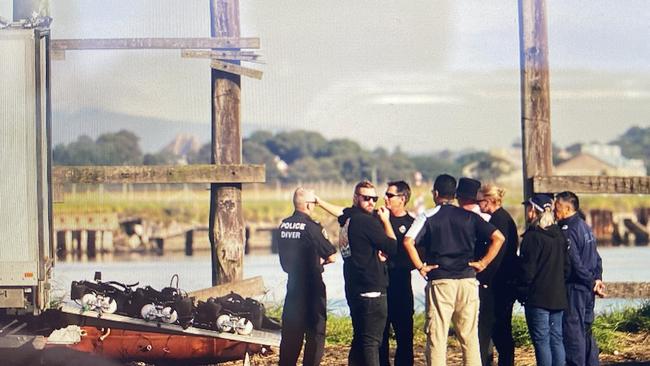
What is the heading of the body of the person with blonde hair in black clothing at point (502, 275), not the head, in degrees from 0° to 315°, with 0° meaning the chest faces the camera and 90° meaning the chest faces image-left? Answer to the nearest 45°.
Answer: approximately 90°

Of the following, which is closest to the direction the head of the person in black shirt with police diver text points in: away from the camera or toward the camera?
away from the camera

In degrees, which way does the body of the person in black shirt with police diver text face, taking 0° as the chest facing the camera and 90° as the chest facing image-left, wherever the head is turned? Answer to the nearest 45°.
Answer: approximately 225°

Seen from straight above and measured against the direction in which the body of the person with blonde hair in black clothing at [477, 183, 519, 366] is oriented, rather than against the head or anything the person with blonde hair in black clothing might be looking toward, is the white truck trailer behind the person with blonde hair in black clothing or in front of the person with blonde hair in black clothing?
in front

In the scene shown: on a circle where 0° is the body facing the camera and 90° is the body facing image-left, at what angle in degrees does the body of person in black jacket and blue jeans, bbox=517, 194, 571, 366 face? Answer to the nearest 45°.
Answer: approximately 135°

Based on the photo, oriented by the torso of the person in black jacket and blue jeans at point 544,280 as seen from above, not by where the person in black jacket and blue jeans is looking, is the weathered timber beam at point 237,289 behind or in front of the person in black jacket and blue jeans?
in front
